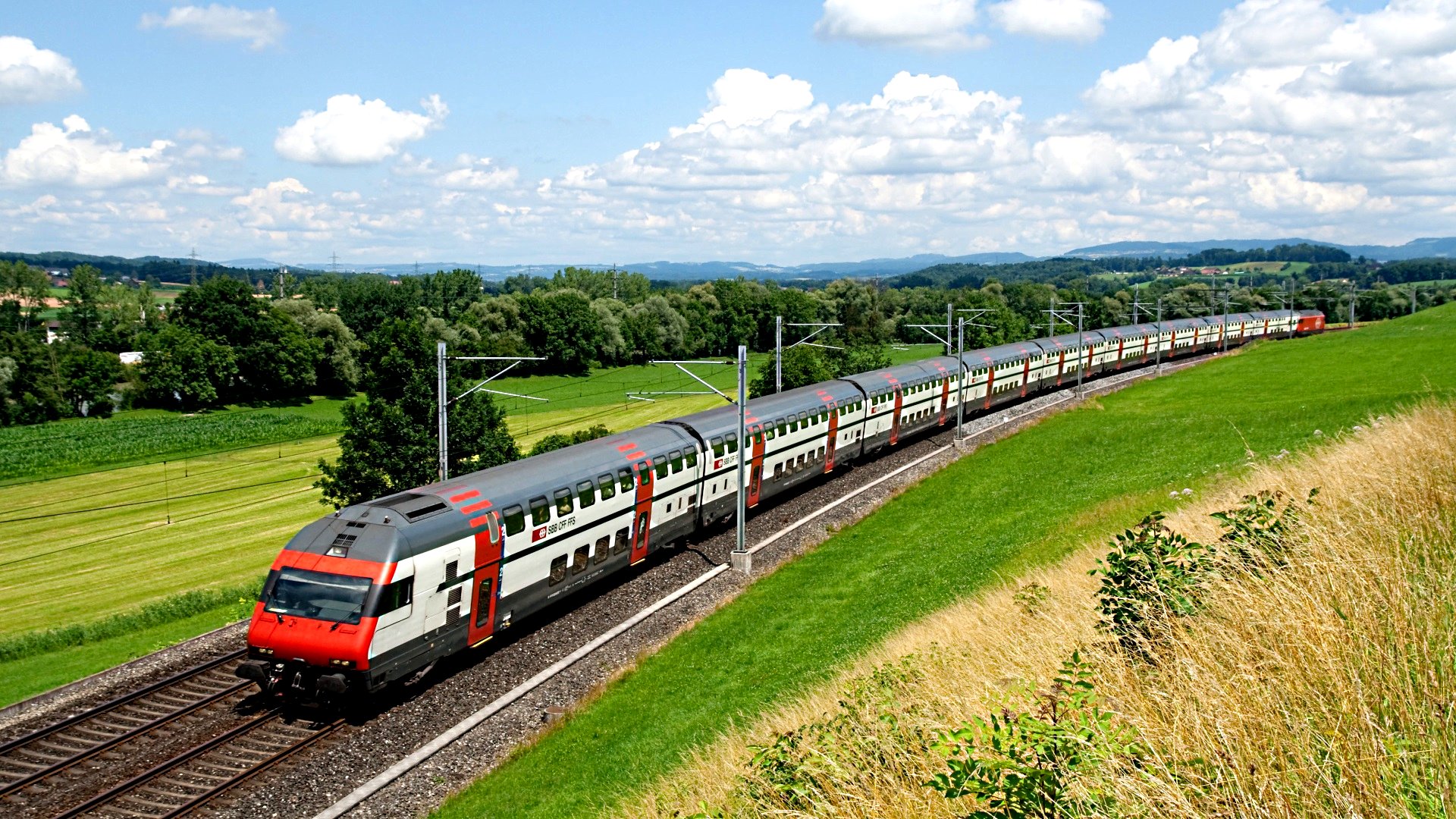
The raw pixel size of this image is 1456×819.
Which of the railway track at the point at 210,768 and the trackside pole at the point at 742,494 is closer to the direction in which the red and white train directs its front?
the railway track

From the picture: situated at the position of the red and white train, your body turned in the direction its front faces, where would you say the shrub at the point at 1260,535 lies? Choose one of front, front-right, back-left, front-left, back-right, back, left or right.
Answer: left

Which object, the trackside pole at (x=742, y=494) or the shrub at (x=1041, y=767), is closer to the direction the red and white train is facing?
the shrub

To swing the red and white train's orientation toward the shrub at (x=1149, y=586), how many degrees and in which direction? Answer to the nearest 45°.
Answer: approximately 90° to its left

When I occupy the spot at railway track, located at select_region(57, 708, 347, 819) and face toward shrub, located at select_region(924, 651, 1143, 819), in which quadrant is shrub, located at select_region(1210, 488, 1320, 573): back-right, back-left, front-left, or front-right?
front-left

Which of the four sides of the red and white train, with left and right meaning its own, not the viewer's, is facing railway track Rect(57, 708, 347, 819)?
front

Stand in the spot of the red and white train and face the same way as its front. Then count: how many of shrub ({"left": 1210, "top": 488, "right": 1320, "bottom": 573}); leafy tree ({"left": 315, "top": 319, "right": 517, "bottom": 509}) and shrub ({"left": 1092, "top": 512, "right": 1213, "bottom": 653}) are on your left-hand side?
2

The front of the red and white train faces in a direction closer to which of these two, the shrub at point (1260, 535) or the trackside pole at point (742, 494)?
the shrub

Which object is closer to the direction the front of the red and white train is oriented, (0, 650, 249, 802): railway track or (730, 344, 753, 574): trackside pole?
the railway track

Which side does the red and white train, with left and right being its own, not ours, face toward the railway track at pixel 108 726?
front

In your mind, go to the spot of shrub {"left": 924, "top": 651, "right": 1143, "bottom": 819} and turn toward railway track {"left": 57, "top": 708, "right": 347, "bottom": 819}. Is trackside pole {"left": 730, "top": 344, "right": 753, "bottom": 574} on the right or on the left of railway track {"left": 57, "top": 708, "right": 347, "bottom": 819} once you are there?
right

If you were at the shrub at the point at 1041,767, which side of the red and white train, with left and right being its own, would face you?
left

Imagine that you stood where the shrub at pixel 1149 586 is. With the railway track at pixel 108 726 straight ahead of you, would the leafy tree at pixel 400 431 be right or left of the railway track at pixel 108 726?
right
